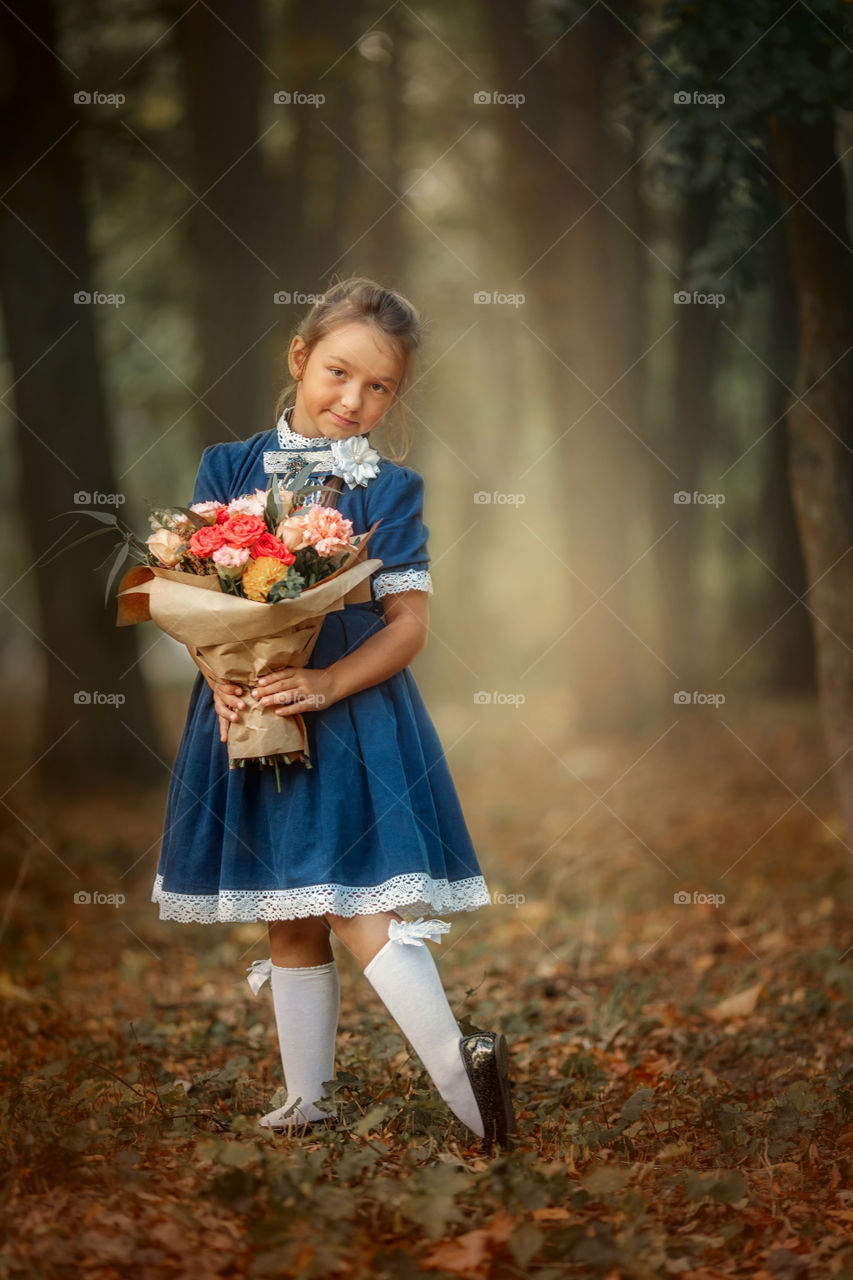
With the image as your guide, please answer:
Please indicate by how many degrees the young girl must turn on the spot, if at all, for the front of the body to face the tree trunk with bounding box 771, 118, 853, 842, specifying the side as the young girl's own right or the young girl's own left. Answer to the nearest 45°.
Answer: approximately 135° to the young girl's own left

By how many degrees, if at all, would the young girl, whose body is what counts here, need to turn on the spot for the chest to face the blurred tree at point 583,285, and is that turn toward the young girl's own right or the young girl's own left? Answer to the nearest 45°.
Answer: approximately 180°

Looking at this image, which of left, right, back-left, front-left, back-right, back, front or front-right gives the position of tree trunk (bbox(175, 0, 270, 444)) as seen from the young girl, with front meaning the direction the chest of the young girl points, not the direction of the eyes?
back

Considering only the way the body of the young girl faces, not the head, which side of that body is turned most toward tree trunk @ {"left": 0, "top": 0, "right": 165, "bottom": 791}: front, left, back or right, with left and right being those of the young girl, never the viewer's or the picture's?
back

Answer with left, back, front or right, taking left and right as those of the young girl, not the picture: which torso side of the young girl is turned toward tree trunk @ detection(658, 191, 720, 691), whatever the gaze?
back

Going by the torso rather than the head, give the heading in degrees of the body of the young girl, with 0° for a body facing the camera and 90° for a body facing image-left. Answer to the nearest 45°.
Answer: approximately 0°
